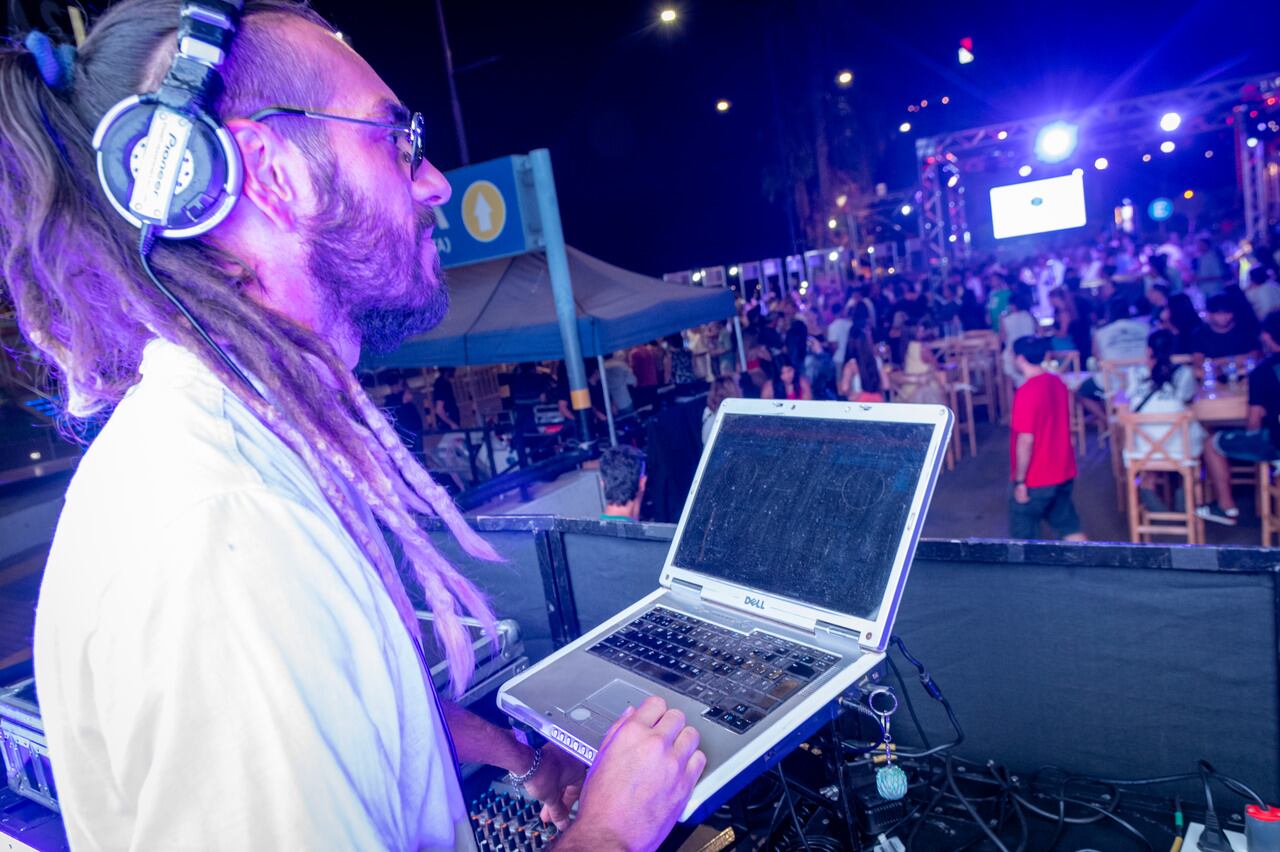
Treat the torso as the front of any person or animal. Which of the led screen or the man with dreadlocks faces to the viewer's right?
the man with dreadlocks

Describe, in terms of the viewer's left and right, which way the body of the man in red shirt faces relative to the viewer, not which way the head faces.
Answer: facing away from the viewer and to the left of the viewer

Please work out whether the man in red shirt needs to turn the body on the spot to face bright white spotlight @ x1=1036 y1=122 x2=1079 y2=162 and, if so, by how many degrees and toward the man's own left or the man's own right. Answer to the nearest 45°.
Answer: approximately 45° to the man's own right

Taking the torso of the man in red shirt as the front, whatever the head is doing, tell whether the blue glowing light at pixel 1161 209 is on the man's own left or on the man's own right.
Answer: on the man's own right

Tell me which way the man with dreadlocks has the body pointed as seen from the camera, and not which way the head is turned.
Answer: to the viewer's right

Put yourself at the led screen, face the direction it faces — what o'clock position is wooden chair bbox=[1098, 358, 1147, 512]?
The wooden chair is roughly at 12 o'clock from the led screen.

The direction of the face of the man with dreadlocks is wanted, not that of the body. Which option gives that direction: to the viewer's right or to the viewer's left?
to the viewer's right

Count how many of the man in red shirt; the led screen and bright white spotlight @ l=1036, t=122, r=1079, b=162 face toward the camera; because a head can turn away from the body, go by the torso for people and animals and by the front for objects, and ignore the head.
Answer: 2

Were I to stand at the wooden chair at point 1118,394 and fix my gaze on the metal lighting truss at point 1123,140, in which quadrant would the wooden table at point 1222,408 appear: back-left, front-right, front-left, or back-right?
back-right

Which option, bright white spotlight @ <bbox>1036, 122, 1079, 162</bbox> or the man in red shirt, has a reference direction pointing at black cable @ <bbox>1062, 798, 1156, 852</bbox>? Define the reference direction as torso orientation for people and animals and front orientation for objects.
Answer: the bright white spotlight

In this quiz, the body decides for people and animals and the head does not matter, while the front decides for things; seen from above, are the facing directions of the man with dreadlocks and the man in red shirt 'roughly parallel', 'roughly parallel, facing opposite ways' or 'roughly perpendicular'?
roughly perpendicular

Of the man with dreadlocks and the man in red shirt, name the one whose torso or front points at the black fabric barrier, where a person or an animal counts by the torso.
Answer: the man with dreadlocks

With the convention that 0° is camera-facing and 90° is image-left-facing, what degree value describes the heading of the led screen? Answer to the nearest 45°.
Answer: approximately 0°
